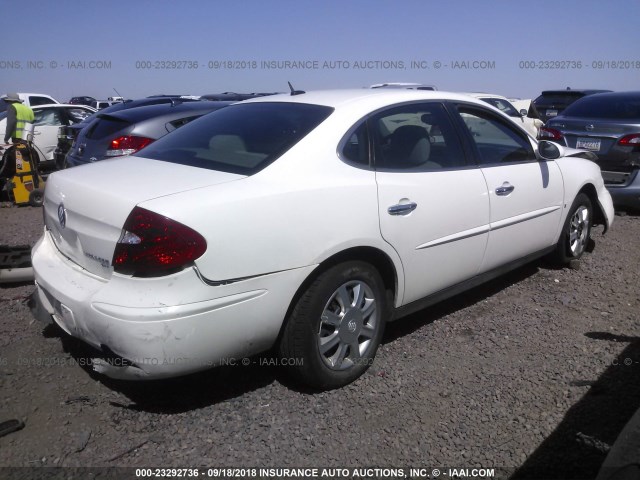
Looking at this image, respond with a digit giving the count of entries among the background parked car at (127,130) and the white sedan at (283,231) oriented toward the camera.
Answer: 0

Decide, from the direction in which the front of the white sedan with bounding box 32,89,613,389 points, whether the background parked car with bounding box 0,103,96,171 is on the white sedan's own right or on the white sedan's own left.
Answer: on the white sedan's own left

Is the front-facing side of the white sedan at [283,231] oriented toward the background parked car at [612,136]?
yes

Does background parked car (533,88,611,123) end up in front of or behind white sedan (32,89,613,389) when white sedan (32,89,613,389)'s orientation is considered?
in front

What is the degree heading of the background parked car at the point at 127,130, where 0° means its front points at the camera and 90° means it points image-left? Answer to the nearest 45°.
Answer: approximately 225°

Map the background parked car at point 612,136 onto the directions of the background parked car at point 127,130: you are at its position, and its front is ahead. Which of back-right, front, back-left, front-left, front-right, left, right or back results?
front-right

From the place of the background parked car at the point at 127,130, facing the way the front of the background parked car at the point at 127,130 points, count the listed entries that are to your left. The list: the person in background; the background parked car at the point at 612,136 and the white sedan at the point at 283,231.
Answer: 1

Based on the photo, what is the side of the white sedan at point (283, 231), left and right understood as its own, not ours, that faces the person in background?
left

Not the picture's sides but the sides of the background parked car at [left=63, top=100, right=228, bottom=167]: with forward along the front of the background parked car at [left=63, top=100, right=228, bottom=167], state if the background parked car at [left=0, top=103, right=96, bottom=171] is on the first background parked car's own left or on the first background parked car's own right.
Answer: on the first background parked car's own left

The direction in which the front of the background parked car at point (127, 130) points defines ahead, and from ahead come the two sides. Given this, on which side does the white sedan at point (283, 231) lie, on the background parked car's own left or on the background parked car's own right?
on the background parked car's own right
